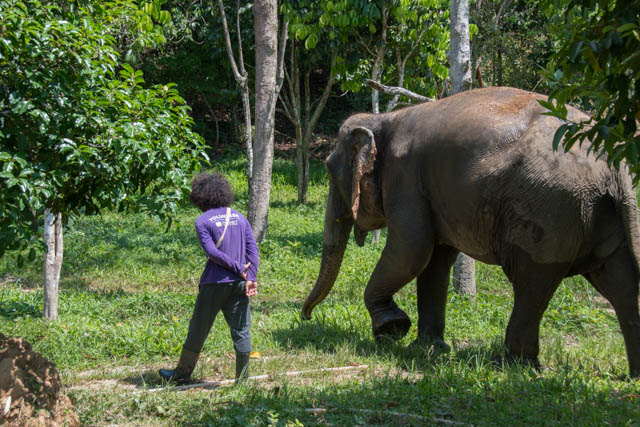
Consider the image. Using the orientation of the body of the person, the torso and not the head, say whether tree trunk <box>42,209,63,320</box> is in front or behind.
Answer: in front

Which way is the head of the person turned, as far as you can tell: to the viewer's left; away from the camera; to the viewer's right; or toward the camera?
away from the camera

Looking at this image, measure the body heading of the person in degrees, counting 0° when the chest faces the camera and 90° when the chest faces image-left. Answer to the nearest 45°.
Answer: approximately 135°

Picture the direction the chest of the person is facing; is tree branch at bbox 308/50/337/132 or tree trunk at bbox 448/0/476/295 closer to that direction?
the tree branch

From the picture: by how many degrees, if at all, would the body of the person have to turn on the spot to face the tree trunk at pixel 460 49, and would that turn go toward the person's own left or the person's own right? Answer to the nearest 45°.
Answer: approximately 90° to the person's own right

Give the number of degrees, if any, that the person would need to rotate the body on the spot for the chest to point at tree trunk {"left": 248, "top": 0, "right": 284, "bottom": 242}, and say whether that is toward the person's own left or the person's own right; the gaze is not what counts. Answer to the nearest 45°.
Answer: approximately 45° to the person's own right

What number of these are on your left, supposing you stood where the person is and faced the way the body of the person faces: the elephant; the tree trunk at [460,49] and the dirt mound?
1

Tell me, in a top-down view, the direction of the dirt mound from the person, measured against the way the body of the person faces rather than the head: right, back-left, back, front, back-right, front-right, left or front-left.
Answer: left

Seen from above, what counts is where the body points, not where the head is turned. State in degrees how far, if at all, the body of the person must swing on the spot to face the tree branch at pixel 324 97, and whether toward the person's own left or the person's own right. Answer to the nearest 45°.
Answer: approximately 45° to the person's own right

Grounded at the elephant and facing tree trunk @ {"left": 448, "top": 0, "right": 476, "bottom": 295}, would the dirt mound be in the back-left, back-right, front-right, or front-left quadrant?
back-left

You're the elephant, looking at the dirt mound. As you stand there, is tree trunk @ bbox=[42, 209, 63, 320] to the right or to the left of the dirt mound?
right
